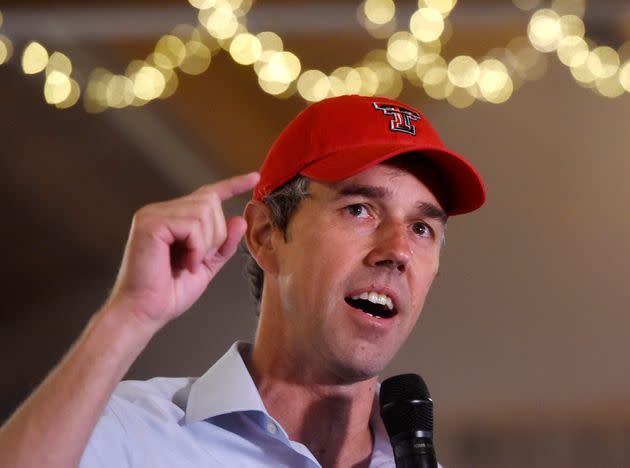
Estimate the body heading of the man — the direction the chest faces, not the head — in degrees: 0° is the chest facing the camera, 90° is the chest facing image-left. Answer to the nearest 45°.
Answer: approximately 315°
